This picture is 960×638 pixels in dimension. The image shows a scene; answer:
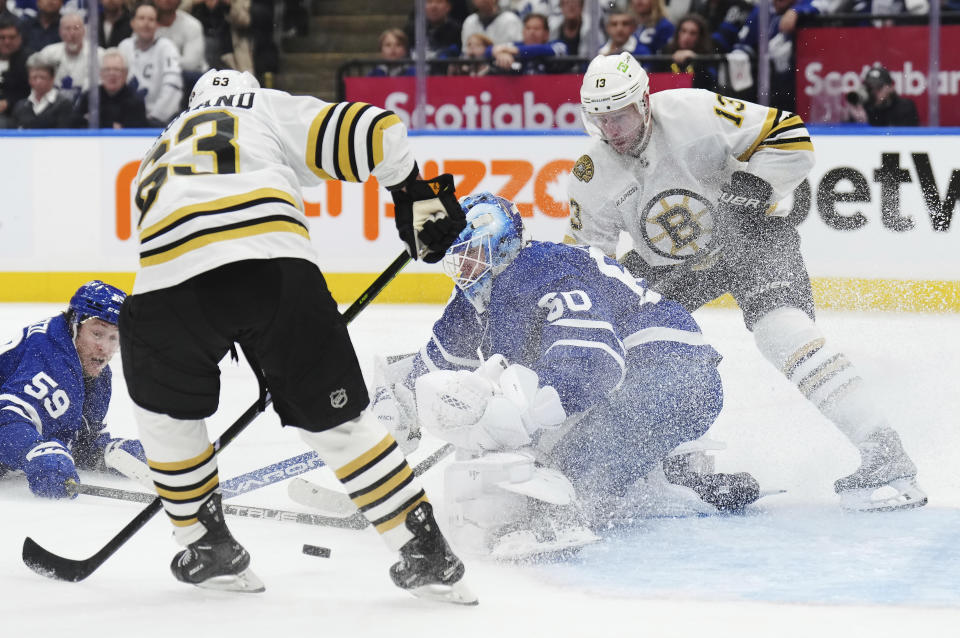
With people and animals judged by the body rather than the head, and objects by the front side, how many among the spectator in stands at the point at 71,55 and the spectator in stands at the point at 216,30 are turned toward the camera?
2

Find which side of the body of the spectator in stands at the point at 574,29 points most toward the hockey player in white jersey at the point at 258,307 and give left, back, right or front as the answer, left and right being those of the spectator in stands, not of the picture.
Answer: front

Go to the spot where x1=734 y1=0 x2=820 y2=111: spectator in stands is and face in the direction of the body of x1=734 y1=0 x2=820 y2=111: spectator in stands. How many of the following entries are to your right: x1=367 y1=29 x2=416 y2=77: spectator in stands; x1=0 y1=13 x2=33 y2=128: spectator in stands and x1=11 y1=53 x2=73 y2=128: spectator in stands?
3

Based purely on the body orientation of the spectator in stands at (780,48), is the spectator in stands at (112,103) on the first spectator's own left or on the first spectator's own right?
on the first spectator's own right

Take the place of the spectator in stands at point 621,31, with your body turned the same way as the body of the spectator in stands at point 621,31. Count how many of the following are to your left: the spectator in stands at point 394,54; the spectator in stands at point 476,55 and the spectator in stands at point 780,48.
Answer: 1

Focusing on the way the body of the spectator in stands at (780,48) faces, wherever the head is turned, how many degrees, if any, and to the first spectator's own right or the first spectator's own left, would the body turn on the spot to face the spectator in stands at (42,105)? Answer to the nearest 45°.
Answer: approximately 90° to the first spectator's own right

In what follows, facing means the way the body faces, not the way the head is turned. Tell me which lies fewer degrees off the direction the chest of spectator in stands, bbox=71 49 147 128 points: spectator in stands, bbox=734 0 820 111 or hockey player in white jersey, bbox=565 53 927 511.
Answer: the hockey player in white jersey

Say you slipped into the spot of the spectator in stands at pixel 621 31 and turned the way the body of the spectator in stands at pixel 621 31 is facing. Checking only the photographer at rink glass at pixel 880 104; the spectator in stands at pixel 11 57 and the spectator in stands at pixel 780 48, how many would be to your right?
1

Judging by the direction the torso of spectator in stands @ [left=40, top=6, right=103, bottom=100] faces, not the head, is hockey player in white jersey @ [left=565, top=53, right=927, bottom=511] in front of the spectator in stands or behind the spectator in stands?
in front
